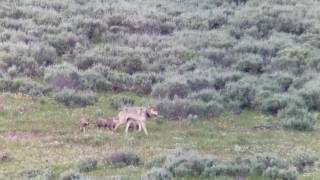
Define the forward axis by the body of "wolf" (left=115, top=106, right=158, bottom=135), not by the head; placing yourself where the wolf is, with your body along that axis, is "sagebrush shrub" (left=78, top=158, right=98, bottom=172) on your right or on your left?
on your right

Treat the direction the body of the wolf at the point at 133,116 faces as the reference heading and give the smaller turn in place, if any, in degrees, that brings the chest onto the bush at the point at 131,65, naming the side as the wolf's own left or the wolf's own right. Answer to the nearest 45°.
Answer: approximately 90° to the wolf's own left

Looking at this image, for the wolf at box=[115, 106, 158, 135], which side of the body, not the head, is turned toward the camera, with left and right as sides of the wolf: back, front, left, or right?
right
